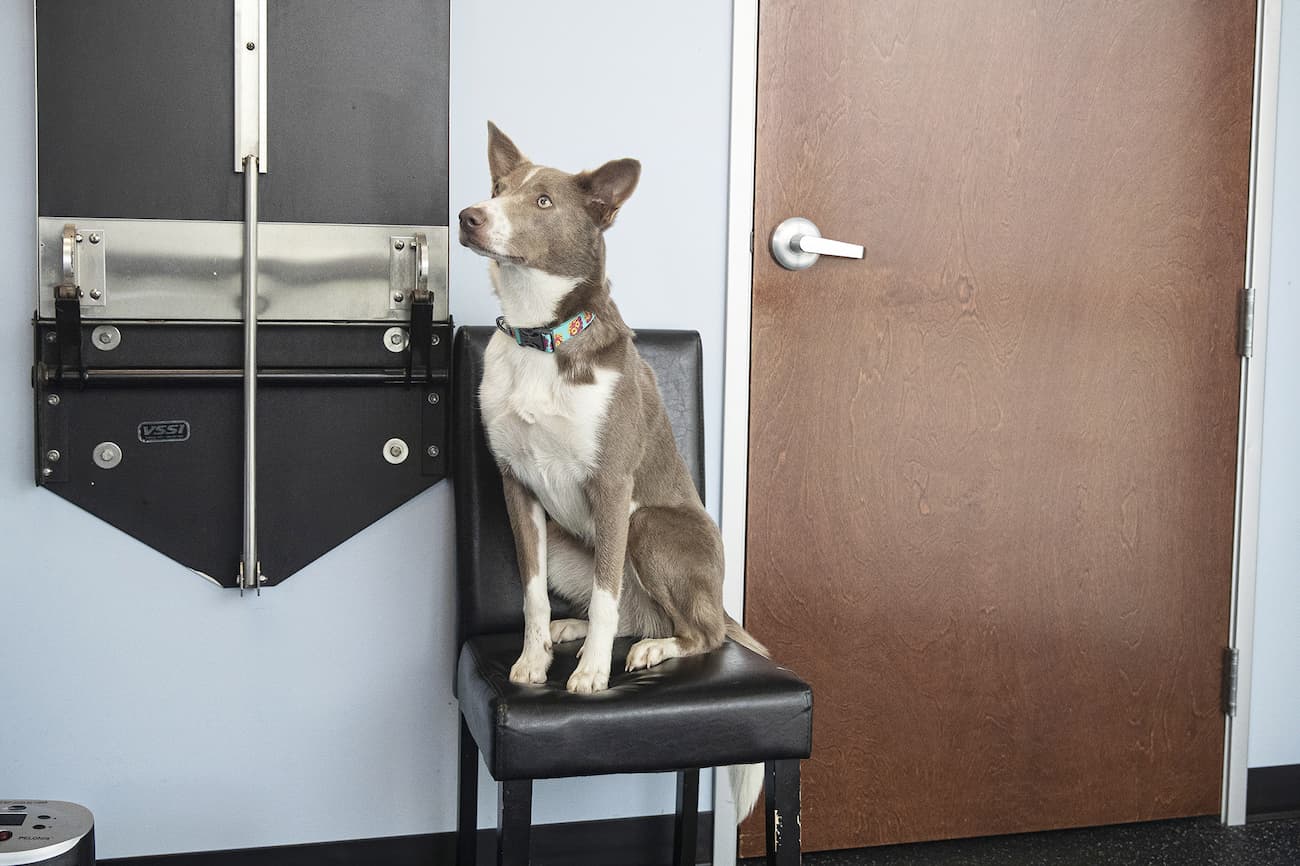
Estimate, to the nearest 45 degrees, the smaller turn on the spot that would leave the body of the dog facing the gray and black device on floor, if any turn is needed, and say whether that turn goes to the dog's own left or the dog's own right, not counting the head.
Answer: approximately 45° to the dog's own right

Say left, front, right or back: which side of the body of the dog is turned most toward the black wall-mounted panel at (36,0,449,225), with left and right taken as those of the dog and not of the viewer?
right

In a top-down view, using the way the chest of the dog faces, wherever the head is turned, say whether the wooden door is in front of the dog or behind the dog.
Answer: behind

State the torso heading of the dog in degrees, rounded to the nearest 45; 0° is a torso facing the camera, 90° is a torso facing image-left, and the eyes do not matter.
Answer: approximately 45°

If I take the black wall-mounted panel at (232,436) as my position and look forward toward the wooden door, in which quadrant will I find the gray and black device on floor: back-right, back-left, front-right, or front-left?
back-right

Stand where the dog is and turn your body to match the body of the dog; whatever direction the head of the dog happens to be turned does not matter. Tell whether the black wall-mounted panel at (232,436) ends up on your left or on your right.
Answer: on your right
